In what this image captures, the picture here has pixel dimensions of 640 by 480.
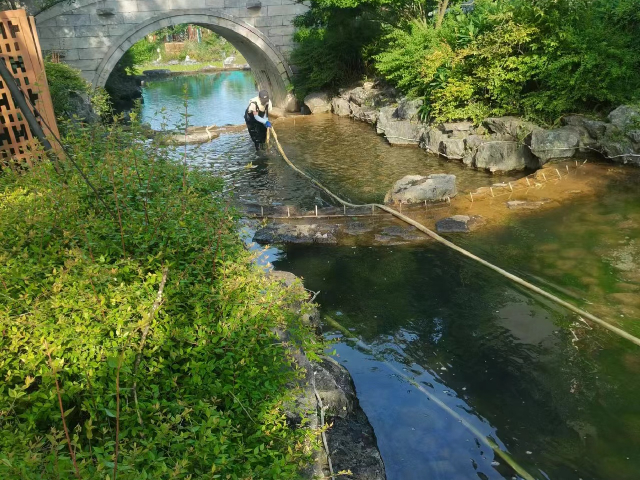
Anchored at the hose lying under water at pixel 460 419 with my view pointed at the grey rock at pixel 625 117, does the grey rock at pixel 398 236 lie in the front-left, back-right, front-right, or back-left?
front-left

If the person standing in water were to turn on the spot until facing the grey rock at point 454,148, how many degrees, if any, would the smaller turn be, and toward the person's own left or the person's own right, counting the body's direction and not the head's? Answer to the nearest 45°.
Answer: approximately 45° to the person's own left

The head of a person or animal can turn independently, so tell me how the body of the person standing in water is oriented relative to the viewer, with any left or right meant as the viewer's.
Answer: facing the viewer and to the right of the viewer

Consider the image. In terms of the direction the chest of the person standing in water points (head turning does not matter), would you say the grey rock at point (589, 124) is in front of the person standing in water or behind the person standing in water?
in front

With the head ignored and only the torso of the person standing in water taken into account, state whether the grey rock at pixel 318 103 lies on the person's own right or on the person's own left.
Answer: on the person's own left

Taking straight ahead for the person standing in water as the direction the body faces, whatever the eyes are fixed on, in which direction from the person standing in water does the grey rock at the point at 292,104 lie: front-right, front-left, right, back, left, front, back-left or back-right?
back-left

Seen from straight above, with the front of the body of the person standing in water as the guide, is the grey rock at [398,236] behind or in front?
in front

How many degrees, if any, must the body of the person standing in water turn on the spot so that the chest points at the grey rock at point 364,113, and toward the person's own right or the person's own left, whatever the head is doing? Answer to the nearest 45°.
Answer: approximately 90° to the person's own left

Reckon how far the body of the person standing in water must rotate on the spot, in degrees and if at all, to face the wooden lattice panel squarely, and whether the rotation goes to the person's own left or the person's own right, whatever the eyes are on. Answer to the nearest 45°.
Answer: approximately 90° to the person's own right

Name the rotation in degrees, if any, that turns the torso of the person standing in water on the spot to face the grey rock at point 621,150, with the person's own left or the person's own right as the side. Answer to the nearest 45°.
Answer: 0° — they already face it

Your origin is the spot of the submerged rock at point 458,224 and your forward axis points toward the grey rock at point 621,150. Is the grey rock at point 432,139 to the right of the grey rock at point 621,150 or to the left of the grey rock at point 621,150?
left
